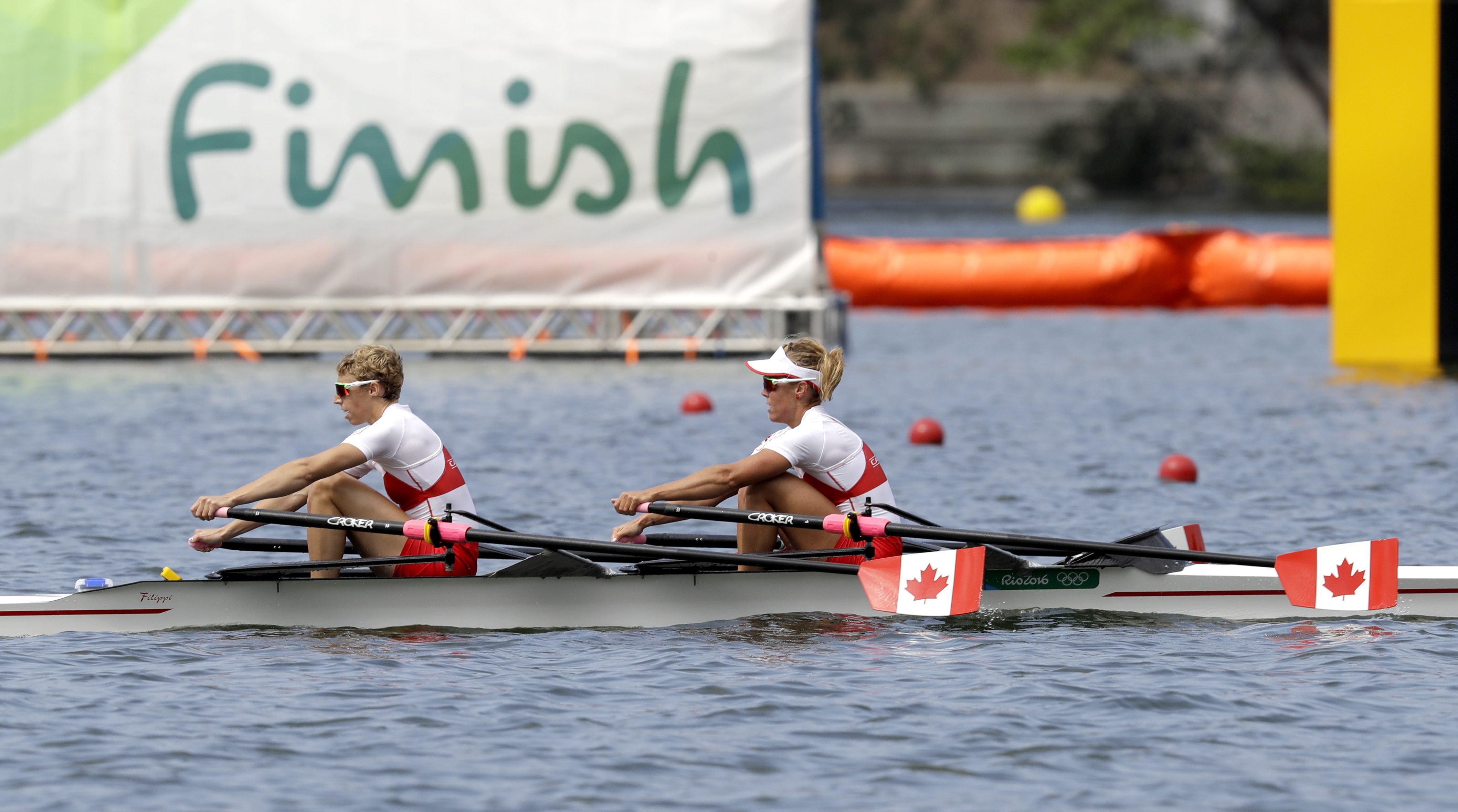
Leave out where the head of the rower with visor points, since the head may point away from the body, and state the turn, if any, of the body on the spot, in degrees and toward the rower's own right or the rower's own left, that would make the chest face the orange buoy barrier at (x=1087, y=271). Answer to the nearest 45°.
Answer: approximately 90° to the rower's own right

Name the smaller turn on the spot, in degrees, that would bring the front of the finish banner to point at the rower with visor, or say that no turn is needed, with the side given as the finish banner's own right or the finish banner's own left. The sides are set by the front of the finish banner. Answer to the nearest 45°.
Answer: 0° — it already faces them

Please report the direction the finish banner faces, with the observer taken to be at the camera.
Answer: facing the viewer

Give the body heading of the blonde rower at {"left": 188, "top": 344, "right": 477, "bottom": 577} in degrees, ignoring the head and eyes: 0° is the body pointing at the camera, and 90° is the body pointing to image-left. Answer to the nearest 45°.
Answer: approximately 90°

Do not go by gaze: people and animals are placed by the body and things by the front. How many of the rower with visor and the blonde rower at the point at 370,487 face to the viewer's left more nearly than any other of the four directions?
2

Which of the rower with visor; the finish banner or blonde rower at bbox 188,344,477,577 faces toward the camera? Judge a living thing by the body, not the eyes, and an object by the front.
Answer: the finish banner

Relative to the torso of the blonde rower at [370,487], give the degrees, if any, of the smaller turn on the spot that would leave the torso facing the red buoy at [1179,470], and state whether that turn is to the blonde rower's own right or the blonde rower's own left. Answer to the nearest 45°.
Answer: approximately 135° to the blonde rower's own right

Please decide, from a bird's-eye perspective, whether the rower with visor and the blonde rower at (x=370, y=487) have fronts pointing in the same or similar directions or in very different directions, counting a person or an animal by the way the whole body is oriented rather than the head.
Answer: same or similar directions

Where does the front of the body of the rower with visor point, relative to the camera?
to the viewer's left

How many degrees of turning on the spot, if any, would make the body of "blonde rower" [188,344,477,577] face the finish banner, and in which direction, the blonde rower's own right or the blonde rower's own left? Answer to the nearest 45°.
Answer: approximately 90° to the blonde rower's own right

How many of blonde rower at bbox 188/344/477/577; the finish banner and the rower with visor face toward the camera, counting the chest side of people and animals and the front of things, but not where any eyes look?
1

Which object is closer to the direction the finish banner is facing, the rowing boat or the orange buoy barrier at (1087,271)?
the rowing boat

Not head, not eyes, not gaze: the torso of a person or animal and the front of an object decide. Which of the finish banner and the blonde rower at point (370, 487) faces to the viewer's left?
the blonde rower

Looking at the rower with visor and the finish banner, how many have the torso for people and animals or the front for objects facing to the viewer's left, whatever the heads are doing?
1
